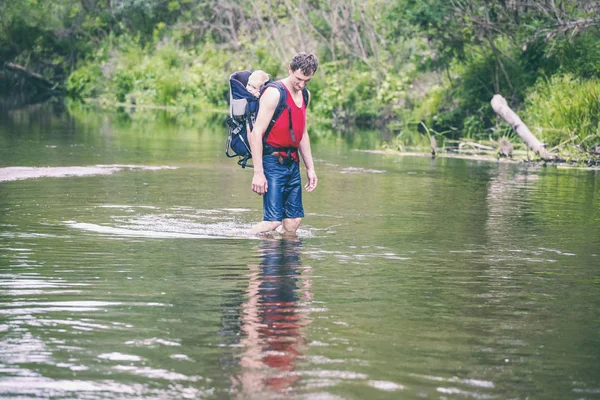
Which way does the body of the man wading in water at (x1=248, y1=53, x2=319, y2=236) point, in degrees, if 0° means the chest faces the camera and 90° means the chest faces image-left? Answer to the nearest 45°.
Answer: approximately 315°

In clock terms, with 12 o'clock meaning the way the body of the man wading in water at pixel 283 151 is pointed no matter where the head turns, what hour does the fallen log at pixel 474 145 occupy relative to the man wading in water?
The fallen log is roughly at 8 o'clock from the man wading in water.

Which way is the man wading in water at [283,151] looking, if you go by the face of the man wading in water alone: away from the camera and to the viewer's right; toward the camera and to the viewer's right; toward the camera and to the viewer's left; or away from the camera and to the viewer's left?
toward the camera and to the viewer's right

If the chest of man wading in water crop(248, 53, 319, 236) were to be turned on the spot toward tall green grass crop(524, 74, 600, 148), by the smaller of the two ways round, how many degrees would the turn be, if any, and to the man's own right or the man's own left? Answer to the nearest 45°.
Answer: approximately 90° to the man's own left
